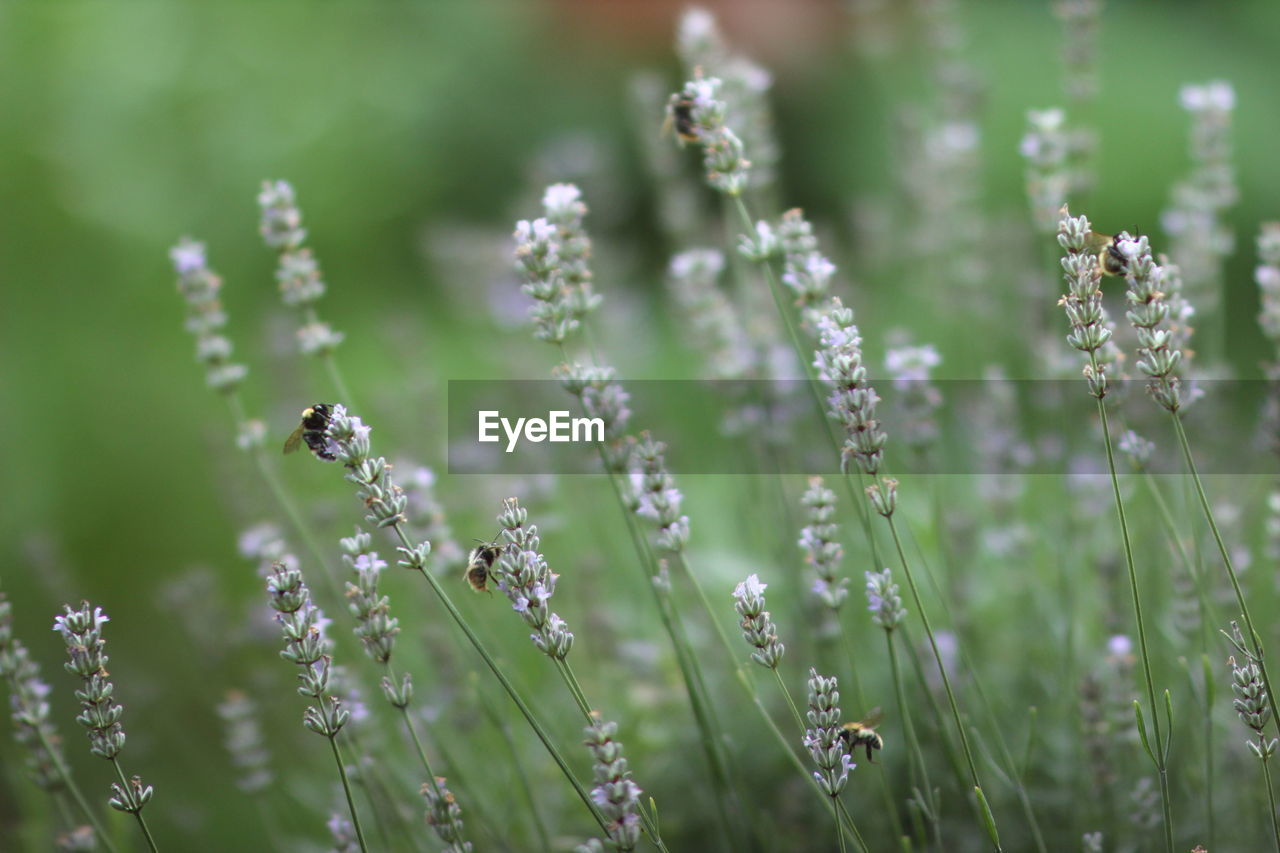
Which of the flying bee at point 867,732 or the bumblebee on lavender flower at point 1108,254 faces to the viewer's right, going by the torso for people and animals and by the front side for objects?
the bumblebee on lavender flower

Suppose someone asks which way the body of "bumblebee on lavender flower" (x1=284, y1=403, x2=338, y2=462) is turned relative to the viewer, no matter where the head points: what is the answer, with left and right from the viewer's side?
facing to the right of the viewer

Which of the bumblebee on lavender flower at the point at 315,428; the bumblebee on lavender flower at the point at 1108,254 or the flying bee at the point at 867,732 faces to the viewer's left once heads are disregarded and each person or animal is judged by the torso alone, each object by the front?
the flying bee

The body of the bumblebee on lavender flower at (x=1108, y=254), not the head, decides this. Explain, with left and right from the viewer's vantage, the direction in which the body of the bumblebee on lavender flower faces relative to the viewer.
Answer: facing to the right of the viewer

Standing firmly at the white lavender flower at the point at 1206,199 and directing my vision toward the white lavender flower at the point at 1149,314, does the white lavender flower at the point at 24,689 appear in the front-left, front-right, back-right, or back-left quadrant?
front-right

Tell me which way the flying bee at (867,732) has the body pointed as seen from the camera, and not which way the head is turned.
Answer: to the viewer's left

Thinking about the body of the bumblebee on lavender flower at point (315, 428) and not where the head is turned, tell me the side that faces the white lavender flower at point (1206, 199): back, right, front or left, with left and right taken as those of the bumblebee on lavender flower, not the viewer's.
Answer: front
